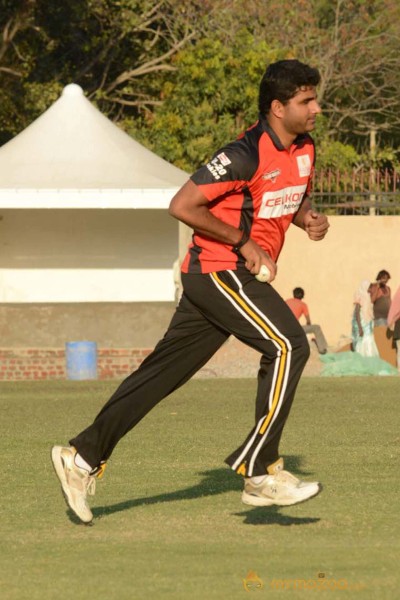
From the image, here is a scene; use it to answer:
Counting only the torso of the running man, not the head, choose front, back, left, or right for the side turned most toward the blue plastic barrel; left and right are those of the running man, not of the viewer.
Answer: left

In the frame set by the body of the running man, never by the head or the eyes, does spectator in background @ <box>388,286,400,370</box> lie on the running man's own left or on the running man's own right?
on the running man's own left

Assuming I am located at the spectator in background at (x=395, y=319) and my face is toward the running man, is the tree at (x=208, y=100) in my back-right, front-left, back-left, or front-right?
back-right

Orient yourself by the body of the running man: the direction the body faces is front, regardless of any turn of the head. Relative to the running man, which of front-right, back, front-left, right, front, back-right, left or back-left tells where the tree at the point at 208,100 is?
left

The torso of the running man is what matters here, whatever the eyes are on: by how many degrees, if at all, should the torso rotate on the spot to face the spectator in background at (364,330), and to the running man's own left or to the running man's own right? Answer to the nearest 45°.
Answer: approximately 90° to the running man's own left

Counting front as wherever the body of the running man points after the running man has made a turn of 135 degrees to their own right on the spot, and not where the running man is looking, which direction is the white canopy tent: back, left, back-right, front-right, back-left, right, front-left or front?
back-right

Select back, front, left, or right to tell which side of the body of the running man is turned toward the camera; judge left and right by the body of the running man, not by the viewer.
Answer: right

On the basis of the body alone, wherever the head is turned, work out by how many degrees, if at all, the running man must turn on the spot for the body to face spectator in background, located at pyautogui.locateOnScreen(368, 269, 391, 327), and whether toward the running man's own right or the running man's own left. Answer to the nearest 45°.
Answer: approximately 90° to the running man's own left

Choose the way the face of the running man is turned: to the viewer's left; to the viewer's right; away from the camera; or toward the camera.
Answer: to the viewer's right

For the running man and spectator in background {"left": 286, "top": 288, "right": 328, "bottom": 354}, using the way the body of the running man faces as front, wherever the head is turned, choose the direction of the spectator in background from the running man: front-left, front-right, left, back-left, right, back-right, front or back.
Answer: left
